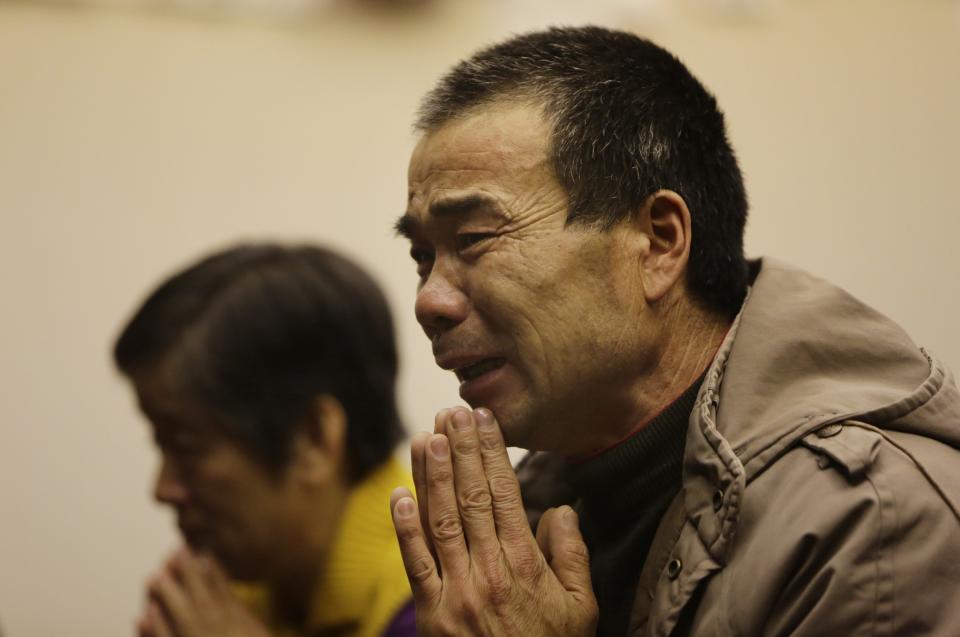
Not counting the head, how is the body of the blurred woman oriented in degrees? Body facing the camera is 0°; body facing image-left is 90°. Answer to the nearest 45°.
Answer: approximately 90°
